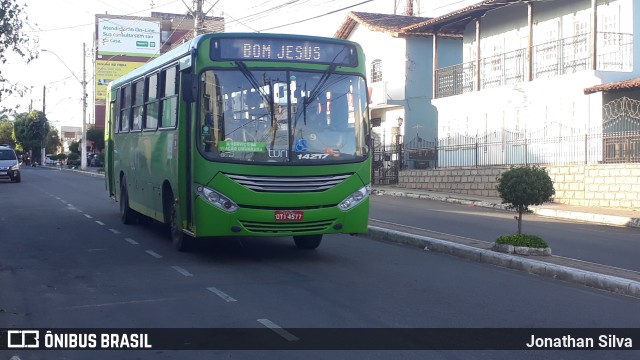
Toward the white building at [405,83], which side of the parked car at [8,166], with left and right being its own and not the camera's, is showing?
left

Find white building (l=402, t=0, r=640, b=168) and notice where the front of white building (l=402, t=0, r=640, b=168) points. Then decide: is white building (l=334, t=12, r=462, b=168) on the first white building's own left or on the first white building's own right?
on the first white building's own right

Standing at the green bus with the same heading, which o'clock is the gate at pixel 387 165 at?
The gate is roughly at 8 o'clock from the green bus.

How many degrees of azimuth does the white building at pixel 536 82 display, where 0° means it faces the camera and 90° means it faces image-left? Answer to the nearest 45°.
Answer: approximately 45°

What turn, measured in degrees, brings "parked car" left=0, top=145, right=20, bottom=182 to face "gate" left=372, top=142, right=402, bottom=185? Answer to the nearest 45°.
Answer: approximately 45° to its left

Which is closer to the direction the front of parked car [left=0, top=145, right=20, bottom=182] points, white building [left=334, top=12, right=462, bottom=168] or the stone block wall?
the stone block wall

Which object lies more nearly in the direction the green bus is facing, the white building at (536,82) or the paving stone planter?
the paving stone planter

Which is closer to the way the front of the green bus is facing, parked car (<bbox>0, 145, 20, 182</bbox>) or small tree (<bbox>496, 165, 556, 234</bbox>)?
the small tree

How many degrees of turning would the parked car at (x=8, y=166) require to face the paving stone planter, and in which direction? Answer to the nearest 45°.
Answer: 0° — it already faces it

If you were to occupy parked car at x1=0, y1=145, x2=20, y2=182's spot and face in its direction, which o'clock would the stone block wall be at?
The stone block wall is roughly at 11 o'clock from the parked car.

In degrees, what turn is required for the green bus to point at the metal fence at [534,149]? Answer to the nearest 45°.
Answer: approximately 90° to its left
